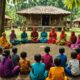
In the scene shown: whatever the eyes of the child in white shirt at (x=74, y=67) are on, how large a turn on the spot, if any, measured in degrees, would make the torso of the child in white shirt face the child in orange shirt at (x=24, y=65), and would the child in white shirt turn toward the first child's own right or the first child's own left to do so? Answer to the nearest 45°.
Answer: approximately 45° to the first child's own left

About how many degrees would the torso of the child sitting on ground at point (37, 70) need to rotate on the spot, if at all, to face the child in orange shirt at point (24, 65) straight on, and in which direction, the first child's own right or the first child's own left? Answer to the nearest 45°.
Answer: approximately 45° to the first child's own left

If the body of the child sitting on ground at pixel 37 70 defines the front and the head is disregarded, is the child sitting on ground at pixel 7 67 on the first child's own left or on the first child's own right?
on the first child's own left

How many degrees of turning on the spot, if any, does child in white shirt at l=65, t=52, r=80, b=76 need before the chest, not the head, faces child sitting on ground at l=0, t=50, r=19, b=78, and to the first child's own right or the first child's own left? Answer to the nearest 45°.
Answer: approximately 45° to the first child's own left

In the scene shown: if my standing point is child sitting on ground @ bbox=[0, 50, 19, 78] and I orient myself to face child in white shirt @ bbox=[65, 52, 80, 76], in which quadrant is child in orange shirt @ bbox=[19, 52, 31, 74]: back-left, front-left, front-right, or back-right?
front-left

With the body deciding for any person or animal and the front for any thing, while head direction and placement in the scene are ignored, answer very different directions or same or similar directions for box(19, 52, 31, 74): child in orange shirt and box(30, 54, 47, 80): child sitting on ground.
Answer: same or similar directions

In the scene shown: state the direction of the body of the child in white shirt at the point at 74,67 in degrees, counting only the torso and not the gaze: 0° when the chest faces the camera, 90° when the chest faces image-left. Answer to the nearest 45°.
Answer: approximately 135°

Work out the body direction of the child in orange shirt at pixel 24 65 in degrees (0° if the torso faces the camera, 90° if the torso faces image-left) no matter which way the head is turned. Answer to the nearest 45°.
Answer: approximately 180°

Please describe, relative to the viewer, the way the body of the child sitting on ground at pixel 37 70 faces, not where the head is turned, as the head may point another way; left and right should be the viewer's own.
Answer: facing away from the viewer

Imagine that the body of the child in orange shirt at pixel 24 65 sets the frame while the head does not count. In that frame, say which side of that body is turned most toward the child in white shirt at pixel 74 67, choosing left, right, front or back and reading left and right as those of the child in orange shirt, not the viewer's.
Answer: right

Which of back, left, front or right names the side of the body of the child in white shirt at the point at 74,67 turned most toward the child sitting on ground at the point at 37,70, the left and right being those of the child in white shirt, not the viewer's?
left
